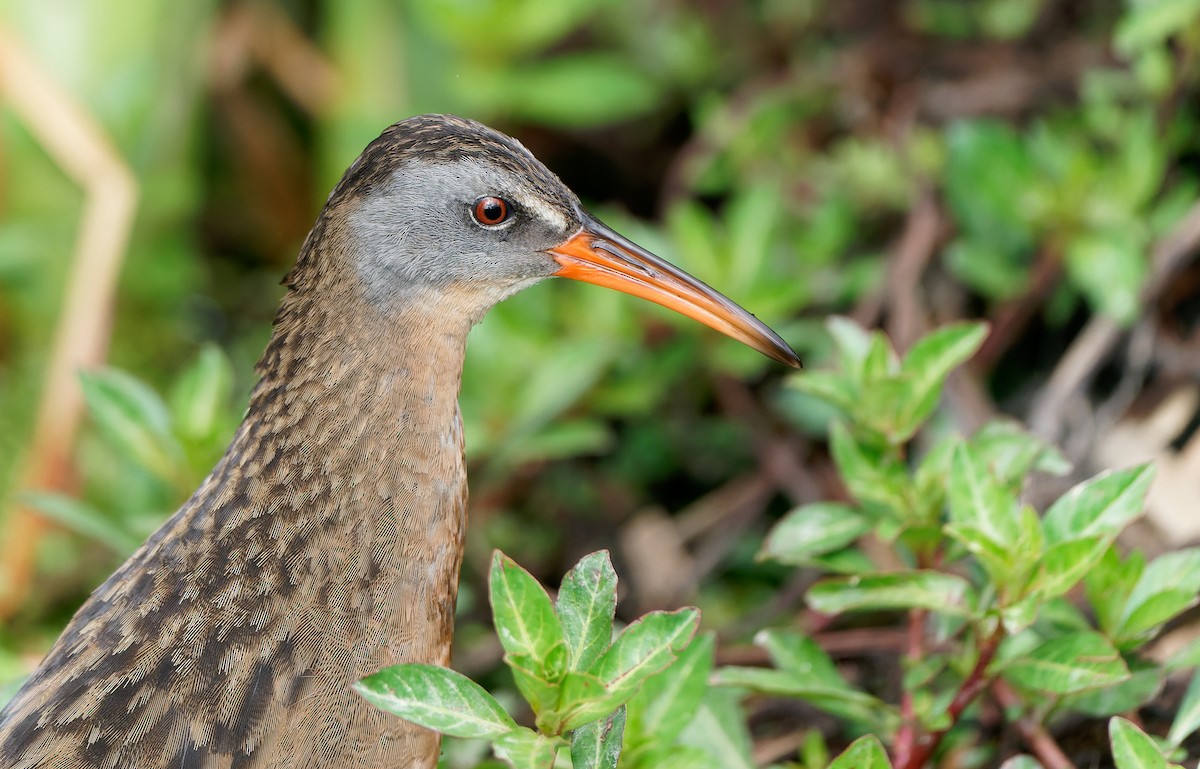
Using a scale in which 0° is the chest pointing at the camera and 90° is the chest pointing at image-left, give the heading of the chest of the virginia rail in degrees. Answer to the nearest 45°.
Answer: approximately 270°

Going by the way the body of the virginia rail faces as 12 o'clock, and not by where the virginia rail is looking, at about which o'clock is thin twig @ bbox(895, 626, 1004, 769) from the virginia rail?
The thin twig is roughly at 12 o'clock from the virginia rail.
